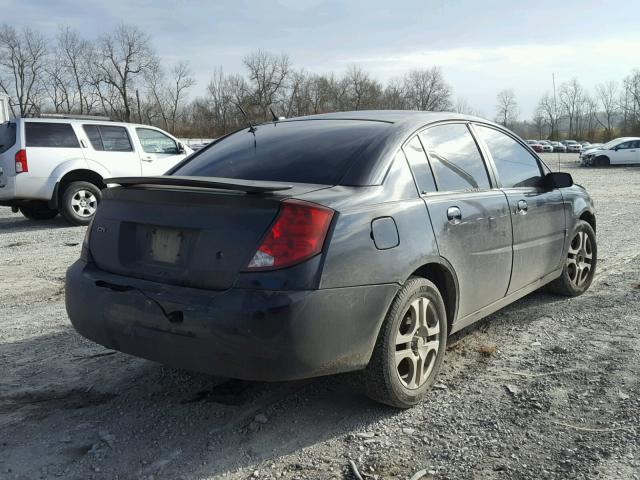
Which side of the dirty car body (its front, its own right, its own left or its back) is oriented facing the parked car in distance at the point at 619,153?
front

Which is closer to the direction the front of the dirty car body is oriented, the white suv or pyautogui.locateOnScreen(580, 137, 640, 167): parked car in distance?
the parked car in distance

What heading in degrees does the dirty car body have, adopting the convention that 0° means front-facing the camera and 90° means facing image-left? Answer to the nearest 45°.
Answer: approximately 225°

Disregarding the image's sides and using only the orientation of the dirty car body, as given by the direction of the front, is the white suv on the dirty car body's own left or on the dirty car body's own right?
on the dirty car body's own left

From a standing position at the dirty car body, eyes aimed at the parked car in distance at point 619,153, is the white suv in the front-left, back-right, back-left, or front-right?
front-left

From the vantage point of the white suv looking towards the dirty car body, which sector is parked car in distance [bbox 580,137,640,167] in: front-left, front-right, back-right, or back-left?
back-left

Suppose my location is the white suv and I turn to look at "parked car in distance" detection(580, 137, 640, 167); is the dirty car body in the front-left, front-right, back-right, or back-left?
back-right
